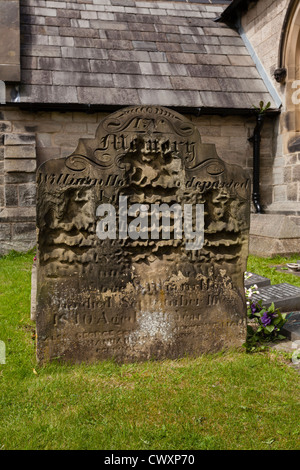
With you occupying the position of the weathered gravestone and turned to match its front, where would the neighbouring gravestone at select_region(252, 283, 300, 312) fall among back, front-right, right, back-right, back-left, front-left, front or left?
back-left

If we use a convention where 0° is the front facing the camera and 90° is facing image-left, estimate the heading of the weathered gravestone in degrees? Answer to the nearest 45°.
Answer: approximately 0°

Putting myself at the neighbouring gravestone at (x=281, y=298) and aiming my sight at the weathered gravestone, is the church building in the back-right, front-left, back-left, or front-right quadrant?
back-right

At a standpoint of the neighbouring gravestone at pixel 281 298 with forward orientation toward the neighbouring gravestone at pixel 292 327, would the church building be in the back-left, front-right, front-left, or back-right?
back-right

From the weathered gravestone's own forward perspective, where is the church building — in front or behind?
behind
